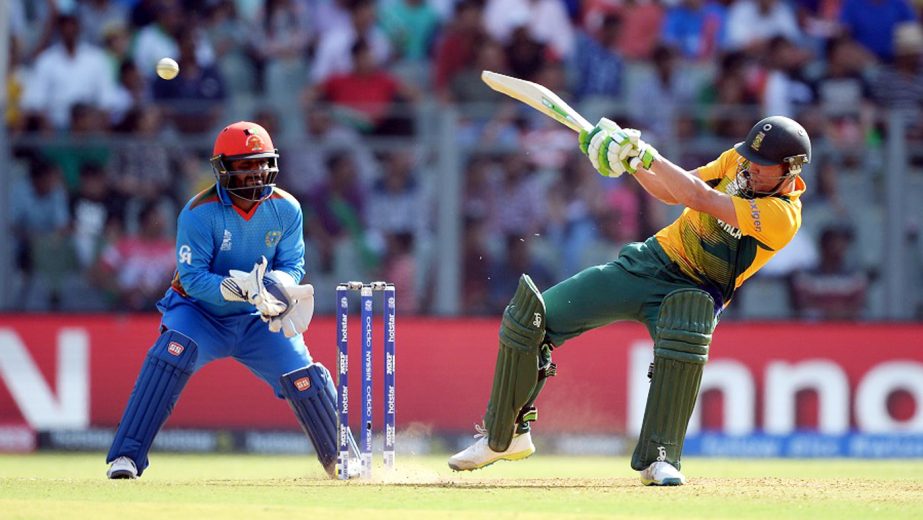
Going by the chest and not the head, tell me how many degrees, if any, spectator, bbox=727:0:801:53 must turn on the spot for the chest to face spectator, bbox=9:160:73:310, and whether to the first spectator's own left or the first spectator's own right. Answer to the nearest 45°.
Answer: approximately 45° to the first spectator's own right

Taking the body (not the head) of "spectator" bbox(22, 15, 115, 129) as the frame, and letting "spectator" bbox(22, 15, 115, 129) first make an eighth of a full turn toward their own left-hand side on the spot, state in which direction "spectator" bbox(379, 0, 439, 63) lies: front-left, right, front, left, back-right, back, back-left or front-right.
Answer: front-left

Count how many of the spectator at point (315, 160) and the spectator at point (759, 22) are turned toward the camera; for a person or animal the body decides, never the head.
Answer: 2

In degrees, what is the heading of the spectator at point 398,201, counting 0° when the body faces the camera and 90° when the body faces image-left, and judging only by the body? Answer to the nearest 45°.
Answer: approximately 0°

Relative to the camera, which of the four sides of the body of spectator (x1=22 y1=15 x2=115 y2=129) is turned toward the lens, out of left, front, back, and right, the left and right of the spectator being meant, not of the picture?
front

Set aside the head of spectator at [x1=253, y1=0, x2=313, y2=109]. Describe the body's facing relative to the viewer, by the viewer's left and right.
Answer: facing the viewer

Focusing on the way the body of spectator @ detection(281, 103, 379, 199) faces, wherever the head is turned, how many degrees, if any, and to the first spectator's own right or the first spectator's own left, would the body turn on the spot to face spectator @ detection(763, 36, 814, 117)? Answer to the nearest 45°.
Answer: approximately 90° to the first spectator's own left
